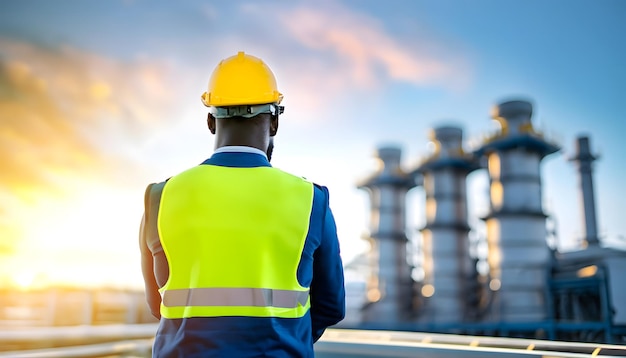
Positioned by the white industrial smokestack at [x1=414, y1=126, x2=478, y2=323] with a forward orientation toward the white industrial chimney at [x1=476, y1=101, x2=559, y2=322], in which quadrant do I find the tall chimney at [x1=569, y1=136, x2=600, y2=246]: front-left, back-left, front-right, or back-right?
front-left

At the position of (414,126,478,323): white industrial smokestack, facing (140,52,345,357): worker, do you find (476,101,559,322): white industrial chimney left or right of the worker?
left

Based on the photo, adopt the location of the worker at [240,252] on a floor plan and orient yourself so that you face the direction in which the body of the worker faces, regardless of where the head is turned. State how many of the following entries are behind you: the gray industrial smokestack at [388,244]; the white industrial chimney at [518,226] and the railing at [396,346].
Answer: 0

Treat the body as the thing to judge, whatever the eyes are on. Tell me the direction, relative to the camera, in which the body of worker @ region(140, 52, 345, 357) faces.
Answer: away from the camera

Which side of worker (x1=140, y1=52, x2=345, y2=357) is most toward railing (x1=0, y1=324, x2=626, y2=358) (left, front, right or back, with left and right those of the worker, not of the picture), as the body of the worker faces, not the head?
front

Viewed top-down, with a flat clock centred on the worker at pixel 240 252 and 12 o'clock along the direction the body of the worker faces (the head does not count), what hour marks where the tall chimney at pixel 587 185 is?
The tall chimney is roughly at 1 o'clock from the worker.

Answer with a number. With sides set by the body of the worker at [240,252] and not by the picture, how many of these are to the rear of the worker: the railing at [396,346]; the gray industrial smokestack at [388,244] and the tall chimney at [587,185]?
0

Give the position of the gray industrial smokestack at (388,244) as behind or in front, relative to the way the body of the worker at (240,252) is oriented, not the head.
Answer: in front

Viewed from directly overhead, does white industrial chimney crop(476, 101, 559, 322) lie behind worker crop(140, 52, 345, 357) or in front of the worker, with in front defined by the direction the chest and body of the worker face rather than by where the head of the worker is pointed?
in front

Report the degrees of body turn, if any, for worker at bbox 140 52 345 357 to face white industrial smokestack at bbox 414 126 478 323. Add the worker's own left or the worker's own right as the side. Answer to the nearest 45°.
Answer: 0° — they already face it

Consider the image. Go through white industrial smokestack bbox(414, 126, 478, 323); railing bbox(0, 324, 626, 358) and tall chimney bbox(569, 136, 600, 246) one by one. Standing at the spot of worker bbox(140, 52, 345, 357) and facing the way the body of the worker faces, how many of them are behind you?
0
